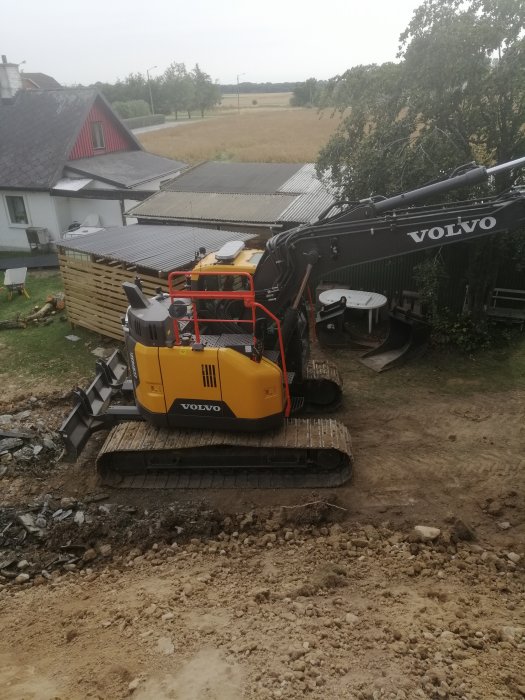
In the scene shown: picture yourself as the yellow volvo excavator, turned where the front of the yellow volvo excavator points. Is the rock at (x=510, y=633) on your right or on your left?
on your right

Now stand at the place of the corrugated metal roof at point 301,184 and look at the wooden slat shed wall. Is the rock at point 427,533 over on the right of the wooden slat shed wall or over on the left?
left

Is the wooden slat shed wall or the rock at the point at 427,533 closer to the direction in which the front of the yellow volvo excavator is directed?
the rock

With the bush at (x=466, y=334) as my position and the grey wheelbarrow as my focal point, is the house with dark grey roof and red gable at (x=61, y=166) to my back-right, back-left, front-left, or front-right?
front-right

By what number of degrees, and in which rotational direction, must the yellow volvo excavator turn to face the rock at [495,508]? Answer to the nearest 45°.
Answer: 0° — it already faces it

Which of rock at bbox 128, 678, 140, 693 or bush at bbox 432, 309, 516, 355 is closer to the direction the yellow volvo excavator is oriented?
the bush

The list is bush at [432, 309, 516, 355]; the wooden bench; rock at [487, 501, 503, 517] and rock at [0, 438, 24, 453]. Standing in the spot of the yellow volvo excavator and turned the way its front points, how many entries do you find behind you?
1

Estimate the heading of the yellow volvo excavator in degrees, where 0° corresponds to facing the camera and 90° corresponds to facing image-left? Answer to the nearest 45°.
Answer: approximately 270°

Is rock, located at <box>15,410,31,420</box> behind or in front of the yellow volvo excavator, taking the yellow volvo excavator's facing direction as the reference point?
behind

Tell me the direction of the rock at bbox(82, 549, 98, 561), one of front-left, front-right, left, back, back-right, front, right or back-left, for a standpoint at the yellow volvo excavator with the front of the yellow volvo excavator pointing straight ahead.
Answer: back-right

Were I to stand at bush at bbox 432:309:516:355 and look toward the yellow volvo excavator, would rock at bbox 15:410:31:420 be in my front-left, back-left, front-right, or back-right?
front-right
